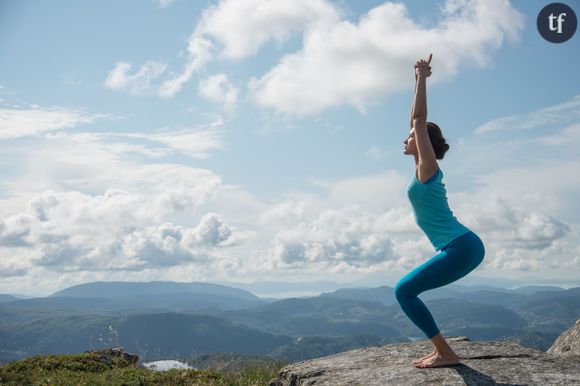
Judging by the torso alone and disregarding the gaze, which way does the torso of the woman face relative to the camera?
to the viewer's left

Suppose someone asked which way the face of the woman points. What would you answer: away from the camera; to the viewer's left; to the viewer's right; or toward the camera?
to the viewer's left
